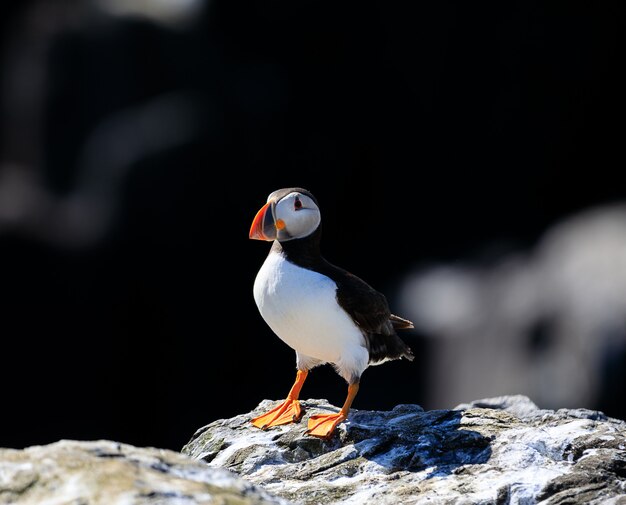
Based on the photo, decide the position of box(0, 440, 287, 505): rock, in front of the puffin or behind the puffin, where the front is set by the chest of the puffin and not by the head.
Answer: in front

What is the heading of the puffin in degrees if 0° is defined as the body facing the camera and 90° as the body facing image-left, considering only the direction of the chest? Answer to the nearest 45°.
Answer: approximately 45°
